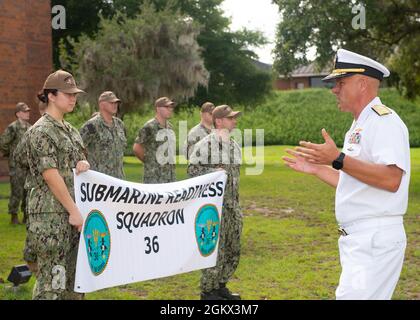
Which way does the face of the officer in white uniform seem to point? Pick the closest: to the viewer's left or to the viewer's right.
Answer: to the viewer's left

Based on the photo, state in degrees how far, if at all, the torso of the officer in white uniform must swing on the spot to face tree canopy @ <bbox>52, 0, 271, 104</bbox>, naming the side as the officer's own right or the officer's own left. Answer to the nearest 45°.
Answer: approximately 90° to the officer's own right

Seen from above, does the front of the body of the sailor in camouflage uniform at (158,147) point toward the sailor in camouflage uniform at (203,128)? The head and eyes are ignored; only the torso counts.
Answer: yes

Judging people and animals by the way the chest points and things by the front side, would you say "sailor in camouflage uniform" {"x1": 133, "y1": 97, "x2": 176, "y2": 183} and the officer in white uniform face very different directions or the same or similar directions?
very different directions

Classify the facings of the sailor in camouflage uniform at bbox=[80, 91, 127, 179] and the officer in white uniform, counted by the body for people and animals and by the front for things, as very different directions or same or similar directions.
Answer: very different directions

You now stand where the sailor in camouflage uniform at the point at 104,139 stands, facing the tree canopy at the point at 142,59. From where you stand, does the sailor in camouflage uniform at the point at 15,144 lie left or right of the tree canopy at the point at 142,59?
left

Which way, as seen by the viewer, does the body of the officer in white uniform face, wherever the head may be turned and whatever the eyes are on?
to the viewer's left

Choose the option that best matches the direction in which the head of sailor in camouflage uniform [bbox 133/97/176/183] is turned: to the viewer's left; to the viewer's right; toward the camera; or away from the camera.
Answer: to the viewer's right

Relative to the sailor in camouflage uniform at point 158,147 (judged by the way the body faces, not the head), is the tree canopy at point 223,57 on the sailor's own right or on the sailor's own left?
on the sailor's own left

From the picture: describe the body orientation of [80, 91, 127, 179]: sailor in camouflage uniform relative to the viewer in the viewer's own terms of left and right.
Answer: facing the viewer and to the right of the viewer

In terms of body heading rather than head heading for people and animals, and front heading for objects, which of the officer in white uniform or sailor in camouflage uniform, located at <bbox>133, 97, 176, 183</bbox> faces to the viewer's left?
the officer in white uniform

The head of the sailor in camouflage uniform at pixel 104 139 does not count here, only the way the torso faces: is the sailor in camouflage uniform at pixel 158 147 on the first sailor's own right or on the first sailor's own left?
on the first sailor's own left

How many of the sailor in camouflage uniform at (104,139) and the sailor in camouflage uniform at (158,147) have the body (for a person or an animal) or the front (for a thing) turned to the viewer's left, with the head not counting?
0
